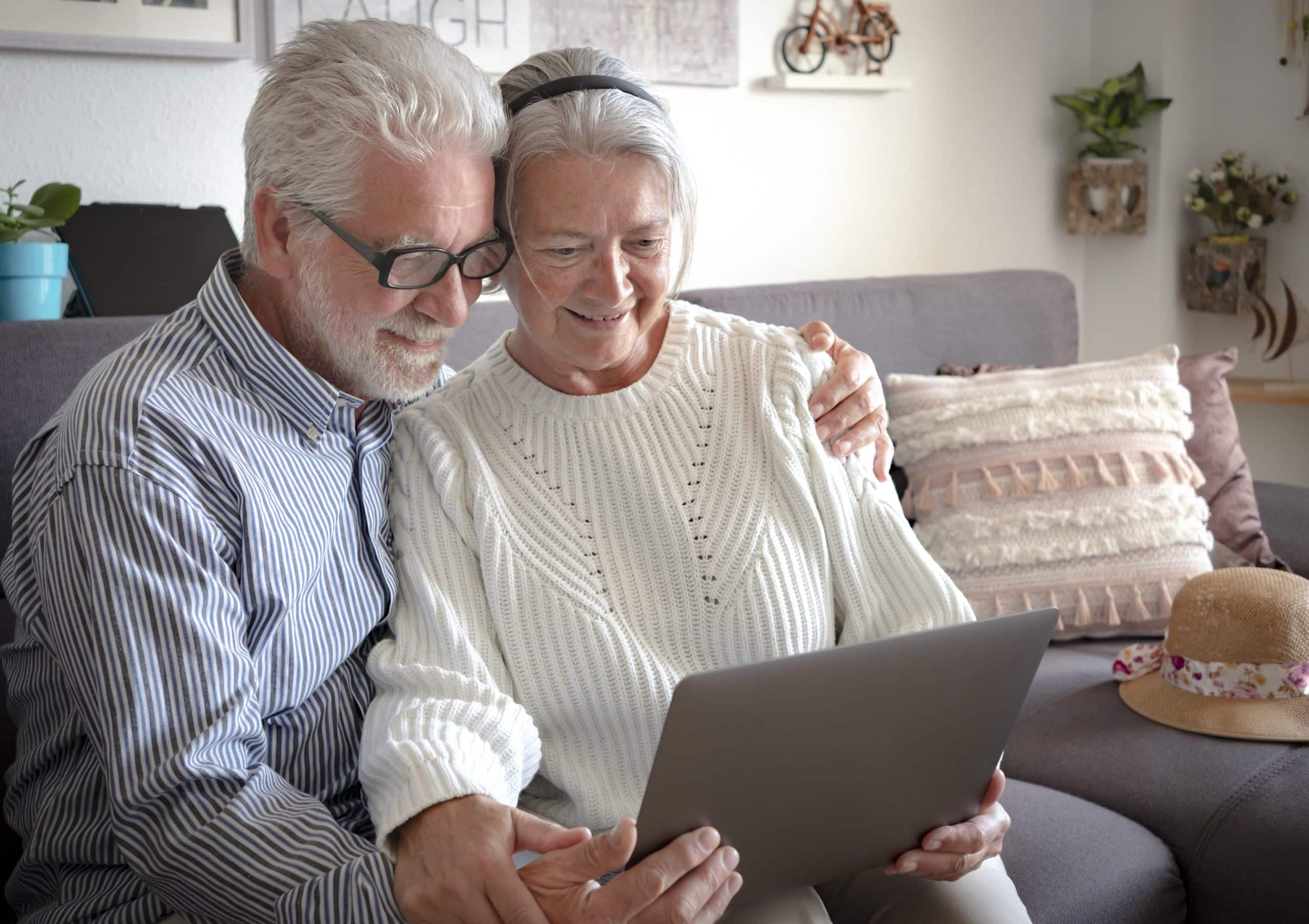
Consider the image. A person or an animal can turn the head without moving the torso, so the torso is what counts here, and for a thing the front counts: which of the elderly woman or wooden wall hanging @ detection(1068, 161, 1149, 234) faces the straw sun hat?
the wooden wall hanging

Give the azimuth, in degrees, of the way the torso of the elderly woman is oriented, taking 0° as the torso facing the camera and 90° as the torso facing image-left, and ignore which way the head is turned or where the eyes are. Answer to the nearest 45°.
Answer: approximately 0°

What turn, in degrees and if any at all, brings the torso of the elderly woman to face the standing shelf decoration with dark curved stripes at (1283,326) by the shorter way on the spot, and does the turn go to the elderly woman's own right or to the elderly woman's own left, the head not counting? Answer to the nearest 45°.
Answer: approximately 135° to the elderly woman's own left

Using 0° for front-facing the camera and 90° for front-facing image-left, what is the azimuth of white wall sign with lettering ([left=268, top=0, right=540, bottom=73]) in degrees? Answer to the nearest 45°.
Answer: approximately 0°

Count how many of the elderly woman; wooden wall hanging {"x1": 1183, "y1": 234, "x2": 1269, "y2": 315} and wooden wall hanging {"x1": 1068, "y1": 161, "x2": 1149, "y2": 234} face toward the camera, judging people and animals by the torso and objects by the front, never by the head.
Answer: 3

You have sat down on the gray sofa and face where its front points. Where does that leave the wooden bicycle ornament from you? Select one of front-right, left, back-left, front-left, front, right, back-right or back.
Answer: back

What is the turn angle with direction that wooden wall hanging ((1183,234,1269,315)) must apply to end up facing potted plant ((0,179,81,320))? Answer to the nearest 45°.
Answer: approximately 45° to its right

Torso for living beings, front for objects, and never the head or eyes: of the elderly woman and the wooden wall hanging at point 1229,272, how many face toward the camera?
2

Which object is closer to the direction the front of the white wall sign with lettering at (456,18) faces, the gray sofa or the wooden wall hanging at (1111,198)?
the gray sofa
